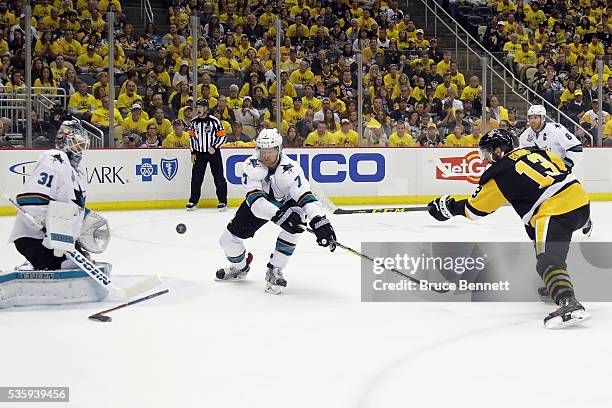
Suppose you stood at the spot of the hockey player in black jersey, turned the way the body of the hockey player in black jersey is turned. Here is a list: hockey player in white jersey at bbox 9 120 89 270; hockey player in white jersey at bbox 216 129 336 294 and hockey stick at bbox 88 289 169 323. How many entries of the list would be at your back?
0

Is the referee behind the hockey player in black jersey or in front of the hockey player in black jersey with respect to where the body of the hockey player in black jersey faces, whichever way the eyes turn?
in front

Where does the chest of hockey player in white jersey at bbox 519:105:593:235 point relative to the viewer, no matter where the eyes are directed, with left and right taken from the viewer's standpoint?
facing the viewer and to the left of the viewer

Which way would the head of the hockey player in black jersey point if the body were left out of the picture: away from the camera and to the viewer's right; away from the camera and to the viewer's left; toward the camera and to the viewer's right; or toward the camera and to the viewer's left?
away from the camera and to the viewer's left

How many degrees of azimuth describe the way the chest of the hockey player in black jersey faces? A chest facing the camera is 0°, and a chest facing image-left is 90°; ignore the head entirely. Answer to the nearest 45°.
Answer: approximately 135°

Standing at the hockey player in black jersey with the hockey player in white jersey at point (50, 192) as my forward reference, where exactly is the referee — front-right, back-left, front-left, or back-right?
front-right

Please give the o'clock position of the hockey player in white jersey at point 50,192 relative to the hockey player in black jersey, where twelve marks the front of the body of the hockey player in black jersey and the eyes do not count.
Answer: The hockey player in white jersey is roughly at 10 o'clock from the hockey player in black jersey.

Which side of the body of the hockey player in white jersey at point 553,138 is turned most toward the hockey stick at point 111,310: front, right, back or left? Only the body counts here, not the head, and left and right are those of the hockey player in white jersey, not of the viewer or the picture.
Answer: front

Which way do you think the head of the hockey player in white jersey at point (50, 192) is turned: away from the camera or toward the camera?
toward the camera

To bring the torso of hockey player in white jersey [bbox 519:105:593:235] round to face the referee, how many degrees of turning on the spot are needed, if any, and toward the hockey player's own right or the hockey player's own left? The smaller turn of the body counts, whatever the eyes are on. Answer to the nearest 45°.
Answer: approximately 45° to the hockey player's own right

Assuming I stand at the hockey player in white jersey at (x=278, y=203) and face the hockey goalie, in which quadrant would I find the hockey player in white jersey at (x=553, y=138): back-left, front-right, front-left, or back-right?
back-right

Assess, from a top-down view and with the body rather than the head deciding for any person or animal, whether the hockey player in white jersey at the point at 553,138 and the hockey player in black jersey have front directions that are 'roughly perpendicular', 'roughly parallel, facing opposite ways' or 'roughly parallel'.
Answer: roughly perpendicular

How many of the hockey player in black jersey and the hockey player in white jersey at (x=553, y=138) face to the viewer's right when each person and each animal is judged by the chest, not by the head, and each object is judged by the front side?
0

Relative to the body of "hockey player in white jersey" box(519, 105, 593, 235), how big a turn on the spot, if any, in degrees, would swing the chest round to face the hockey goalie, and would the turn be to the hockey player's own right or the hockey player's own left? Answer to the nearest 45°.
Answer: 0° — they already face them

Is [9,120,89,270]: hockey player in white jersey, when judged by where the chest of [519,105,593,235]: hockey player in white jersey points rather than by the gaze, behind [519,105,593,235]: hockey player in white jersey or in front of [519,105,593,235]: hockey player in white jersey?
in front

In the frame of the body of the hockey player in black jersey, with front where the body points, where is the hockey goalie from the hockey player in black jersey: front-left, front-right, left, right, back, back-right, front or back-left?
front-left

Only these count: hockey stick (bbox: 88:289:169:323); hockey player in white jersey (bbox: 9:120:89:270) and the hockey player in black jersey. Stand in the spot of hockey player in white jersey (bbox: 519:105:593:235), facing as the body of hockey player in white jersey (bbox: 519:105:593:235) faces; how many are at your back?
0

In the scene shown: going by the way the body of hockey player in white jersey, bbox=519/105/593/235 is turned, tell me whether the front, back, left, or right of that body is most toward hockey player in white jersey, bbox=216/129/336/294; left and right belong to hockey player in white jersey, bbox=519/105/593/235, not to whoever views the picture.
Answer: front
